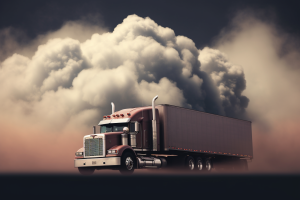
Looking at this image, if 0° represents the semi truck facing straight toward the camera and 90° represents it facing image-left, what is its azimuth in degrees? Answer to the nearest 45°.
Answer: approximately 45°
